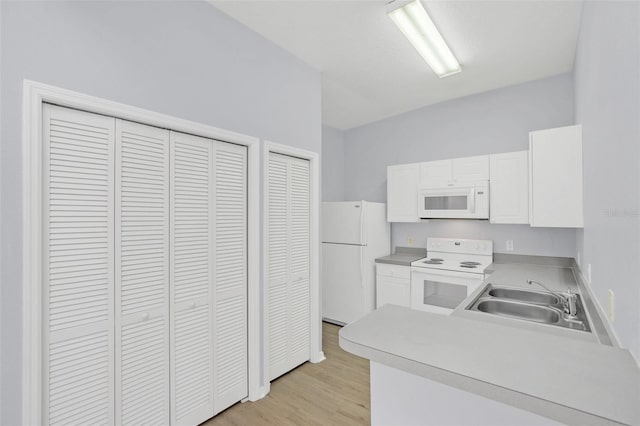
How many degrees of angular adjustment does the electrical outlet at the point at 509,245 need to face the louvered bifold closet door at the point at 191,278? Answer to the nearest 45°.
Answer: approximately 45° to its right

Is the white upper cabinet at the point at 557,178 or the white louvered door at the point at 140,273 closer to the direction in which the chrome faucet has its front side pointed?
the white louvered door

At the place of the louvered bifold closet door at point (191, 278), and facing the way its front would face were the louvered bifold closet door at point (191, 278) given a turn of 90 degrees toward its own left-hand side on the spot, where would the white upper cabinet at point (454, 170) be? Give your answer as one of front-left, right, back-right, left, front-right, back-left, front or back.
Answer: front-right

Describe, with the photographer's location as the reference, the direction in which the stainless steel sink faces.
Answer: facing to the left of the viewer

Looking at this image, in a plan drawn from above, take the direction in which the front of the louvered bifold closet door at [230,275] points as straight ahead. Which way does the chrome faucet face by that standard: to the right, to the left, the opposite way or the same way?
the opposite way

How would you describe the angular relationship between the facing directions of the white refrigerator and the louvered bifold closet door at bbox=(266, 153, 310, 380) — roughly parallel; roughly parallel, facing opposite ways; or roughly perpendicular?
roughly perpendicular

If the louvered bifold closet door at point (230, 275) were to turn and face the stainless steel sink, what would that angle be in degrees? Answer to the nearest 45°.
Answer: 0° — it already faces it

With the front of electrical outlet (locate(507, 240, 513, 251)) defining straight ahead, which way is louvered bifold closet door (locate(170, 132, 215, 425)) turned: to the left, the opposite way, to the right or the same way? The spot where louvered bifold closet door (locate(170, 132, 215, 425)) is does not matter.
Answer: to the left

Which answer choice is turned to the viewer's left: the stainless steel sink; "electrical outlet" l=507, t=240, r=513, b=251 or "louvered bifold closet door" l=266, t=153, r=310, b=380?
the stainless steel sink

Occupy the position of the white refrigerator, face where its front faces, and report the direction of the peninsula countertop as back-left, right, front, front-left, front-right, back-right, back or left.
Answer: front-left

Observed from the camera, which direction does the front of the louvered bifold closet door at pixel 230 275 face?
facing the viewer and to the right of the viewer

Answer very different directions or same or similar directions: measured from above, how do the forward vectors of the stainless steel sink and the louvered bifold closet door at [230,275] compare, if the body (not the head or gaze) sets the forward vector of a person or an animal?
very different directions
